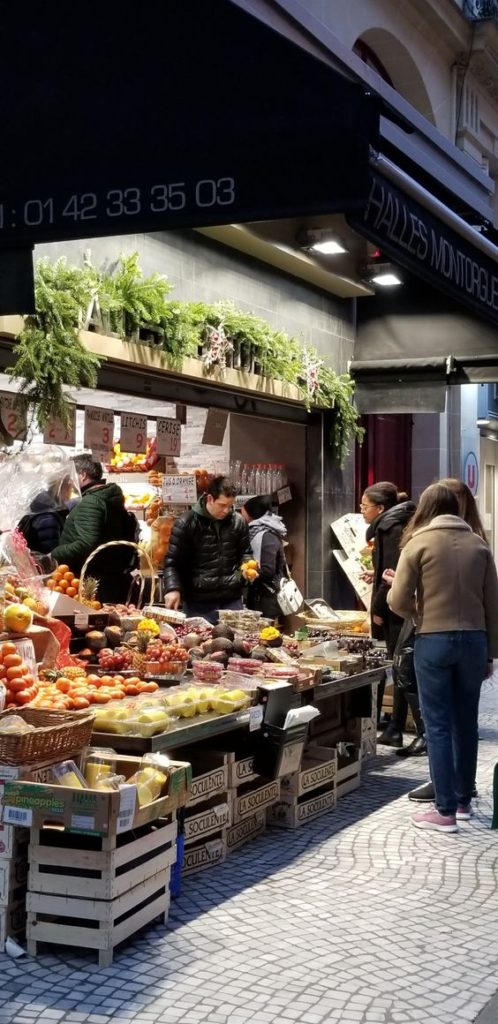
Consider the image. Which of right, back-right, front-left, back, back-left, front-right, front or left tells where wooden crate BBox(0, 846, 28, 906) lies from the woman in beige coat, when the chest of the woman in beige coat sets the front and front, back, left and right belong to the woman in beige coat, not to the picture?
left

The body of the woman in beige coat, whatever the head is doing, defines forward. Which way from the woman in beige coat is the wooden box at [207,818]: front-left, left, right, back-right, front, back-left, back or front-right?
left

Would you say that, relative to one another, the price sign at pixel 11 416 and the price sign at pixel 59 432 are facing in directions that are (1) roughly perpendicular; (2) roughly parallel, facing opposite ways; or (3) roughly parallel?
roughly parallel

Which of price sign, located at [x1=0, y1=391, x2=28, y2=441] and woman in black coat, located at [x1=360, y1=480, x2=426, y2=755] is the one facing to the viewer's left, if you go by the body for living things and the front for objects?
the woman in black coat

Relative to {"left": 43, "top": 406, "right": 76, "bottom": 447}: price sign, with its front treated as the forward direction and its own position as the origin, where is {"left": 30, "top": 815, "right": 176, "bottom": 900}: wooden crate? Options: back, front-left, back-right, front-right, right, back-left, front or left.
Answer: front

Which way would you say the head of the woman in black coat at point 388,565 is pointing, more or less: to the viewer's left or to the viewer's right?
to the viewer's left

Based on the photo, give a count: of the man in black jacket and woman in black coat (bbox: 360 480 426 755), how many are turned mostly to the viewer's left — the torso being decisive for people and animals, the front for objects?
1

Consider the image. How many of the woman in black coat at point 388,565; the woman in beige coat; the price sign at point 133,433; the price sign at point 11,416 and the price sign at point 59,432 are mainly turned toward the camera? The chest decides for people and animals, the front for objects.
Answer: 3

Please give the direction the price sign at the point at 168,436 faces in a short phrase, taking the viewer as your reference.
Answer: facing the viewer

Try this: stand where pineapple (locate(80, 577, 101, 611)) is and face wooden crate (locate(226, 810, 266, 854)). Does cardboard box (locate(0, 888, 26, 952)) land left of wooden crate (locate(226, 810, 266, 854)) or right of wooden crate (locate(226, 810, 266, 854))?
right

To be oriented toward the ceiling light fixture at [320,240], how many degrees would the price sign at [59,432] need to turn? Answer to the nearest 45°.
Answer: approximately 135° to its left

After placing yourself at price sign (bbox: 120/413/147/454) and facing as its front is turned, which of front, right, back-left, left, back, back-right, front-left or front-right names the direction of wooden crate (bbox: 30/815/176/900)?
front

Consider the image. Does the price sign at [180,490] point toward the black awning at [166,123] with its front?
yes

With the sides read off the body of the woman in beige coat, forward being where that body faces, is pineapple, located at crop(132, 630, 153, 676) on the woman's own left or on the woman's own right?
on the woman's own left

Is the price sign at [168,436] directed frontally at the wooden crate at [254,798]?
yes

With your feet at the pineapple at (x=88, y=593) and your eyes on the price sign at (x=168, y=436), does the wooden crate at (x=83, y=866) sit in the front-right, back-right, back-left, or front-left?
back-right

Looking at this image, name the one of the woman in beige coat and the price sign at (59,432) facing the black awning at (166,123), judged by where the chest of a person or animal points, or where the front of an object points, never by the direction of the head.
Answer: the price sign
